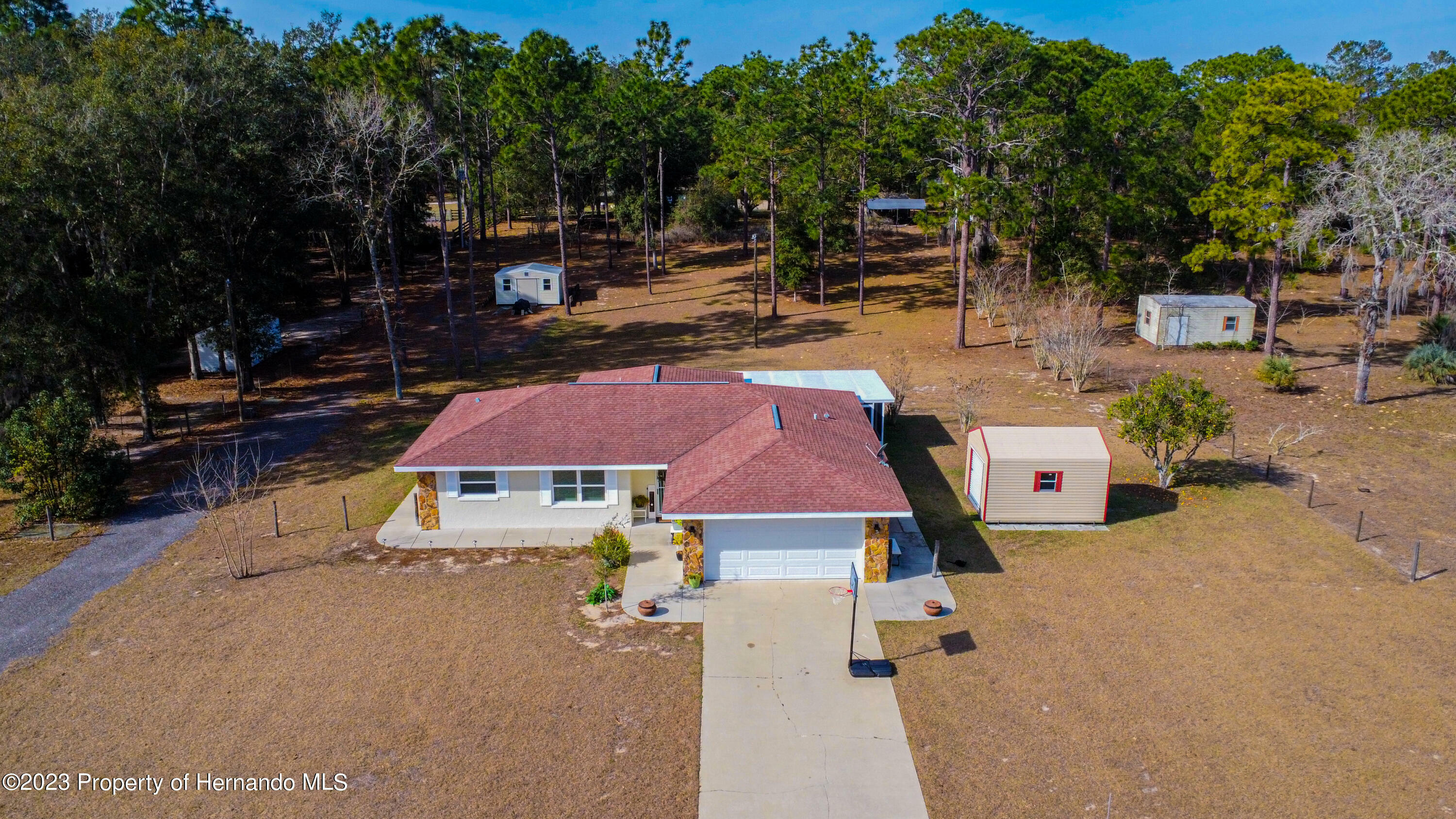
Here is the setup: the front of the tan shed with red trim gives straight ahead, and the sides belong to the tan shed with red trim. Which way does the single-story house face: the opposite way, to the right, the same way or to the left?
to the left

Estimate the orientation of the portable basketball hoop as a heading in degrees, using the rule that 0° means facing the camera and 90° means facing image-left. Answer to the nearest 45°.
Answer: approximately 90°

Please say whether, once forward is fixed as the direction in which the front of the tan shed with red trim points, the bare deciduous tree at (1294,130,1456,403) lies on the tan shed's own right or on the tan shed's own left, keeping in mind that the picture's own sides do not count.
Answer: on the tan shed's own right

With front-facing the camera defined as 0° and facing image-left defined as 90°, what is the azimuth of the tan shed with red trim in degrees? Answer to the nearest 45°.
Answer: approximately 90°

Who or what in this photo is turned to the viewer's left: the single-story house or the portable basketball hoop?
the portable basketball hoop

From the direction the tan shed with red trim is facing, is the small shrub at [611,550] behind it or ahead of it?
ahead

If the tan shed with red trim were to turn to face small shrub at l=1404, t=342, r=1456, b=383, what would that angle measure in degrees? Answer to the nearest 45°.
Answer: approximately 135° to its right

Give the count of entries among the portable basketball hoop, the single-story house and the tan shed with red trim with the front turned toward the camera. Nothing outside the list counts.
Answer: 1

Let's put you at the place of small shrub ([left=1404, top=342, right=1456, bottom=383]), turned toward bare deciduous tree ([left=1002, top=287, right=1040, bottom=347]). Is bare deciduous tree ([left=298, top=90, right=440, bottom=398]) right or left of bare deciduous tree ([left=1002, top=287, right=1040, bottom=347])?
left

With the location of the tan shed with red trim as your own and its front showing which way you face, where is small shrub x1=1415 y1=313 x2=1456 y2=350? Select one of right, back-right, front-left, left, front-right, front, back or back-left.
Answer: back-right

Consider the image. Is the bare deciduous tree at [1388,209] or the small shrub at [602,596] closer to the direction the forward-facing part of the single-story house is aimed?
the small shrub

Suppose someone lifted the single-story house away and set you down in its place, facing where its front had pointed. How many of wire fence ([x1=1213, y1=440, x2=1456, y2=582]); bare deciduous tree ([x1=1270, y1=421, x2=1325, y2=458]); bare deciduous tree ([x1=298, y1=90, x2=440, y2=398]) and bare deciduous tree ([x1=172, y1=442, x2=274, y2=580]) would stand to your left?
2

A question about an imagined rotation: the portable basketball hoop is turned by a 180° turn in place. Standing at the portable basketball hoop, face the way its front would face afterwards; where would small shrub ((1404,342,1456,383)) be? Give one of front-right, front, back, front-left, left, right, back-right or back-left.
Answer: front-left

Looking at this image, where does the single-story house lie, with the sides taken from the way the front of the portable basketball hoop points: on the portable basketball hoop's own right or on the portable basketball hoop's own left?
on the portable basketball hoop's own right

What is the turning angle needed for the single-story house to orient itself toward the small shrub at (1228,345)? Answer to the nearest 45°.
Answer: approximately 135° to its left

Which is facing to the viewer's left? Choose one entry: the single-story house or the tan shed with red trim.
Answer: the tan shed with red trim

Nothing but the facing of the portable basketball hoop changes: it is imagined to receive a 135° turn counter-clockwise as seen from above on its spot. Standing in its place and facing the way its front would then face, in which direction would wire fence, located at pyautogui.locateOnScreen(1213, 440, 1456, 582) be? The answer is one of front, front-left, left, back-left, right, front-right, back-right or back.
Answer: left
